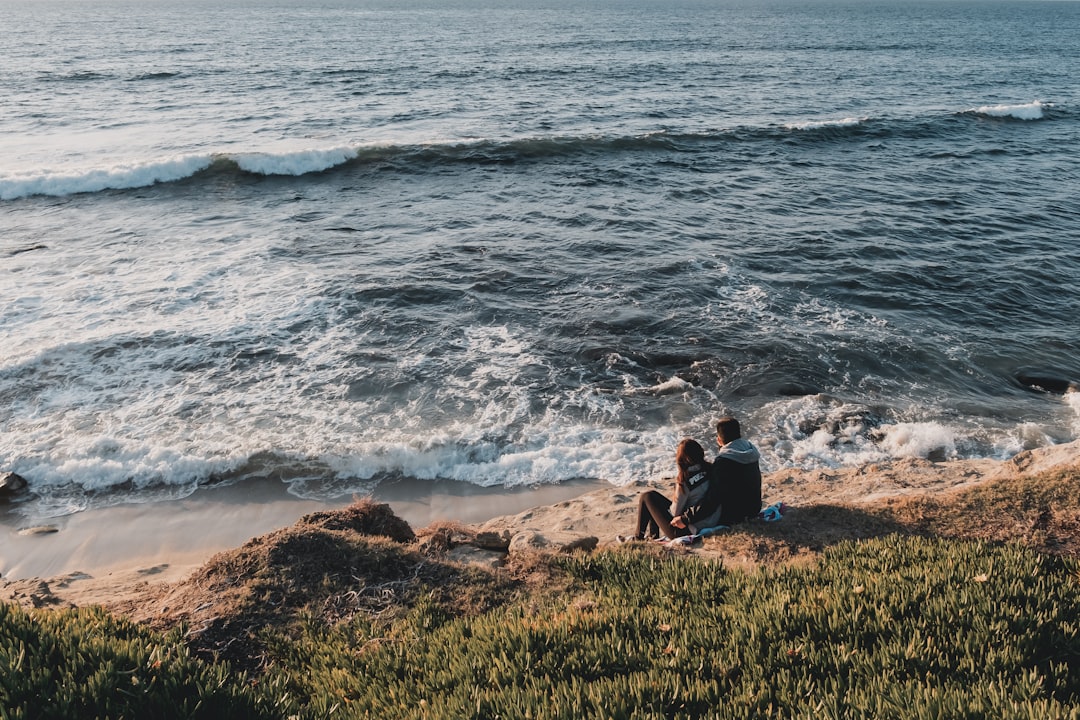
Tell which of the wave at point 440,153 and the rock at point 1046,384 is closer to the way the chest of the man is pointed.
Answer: the wave

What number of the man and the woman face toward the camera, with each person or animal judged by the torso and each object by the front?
0

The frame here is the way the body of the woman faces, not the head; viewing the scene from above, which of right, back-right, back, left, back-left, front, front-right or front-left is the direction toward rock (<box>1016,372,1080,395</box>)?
right

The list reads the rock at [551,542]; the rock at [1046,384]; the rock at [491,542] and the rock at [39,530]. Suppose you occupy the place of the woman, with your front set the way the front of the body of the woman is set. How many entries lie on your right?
1

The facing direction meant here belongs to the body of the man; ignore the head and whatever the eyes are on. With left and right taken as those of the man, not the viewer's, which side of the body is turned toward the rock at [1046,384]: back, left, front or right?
right

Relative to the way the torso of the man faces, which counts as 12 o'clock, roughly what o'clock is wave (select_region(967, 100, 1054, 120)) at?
The wave is roughly at 2 o'clock from the man.

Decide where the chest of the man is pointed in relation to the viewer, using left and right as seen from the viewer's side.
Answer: facing away from the viewer and to the left of the viewer

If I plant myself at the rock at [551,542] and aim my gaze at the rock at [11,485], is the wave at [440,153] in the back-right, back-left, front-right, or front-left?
front-right

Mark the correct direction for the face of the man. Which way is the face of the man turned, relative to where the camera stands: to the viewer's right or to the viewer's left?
to the viewer's left

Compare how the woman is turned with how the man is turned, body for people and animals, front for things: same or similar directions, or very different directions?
same or similar directions

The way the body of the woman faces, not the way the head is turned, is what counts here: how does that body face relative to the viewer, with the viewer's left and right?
facing away from the viewer and to the left of the viewer

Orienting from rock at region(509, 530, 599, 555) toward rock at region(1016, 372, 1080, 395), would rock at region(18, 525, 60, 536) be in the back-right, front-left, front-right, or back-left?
back-left

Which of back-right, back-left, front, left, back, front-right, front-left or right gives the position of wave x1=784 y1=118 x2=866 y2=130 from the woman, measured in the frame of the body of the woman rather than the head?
front-right
